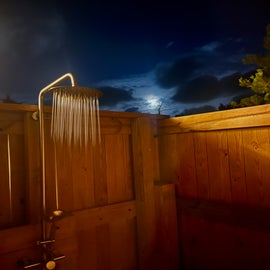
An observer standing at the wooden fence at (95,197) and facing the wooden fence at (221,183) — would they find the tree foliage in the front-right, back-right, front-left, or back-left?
front-left

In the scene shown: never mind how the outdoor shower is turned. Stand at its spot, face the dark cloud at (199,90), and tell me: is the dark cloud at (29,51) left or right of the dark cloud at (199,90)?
left

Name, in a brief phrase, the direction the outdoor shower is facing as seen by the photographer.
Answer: facing the viewer and to the right of the viewer

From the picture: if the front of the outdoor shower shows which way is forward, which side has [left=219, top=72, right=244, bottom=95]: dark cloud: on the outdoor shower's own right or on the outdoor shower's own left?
on the outdoor shower's own left

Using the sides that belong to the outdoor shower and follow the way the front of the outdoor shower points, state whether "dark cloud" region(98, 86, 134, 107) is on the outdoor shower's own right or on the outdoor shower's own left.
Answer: on the outdoor shower's own left

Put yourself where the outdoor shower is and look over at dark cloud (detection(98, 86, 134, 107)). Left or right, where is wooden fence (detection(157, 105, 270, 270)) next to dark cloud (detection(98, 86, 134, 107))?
right

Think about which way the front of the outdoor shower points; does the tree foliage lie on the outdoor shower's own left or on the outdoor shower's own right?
on the outdoor shower's own left

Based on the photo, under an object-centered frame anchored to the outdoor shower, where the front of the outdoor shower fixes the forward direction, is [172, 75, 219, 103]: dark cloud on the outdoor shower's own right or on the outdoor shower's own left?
on the outdoor shower's own left
